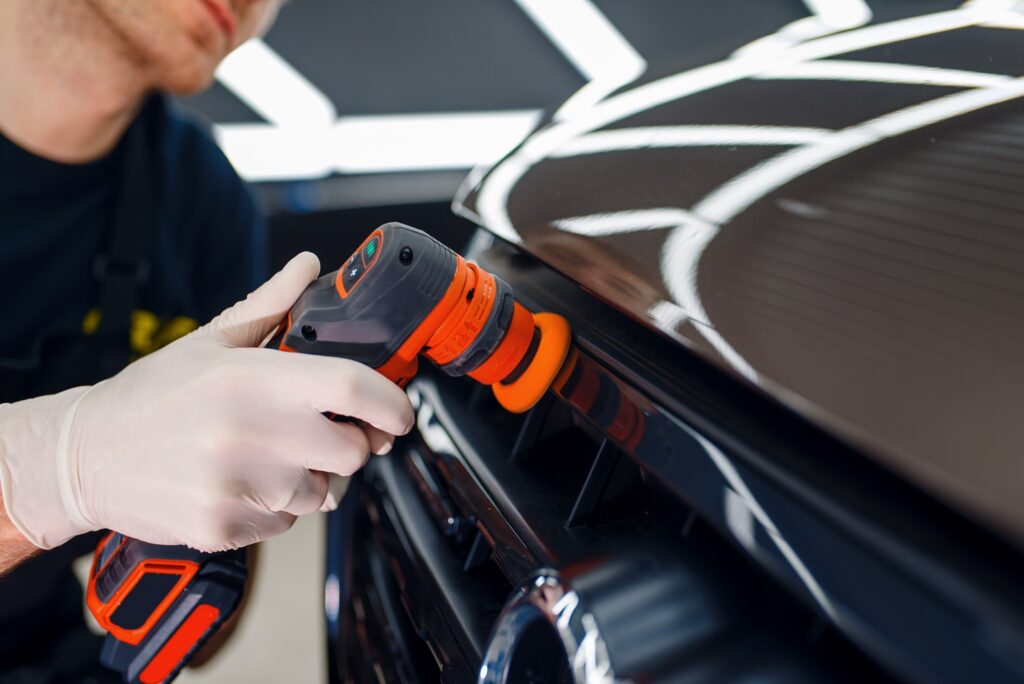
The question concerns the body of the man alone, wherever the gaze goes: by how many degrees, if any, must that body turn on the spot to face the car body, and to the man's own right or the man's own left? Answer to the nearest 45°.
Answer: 0° — they already face it

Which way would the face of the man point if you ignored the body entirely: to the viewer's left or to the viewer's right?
to the viewer's right

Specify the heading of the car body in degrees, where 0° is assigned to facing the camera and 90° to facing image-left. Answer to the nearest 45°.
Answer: approximately 45°

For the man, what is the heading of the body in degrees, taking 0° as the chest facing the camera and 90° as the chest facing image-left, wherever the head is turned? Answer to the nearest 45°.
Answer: approximately 315°
